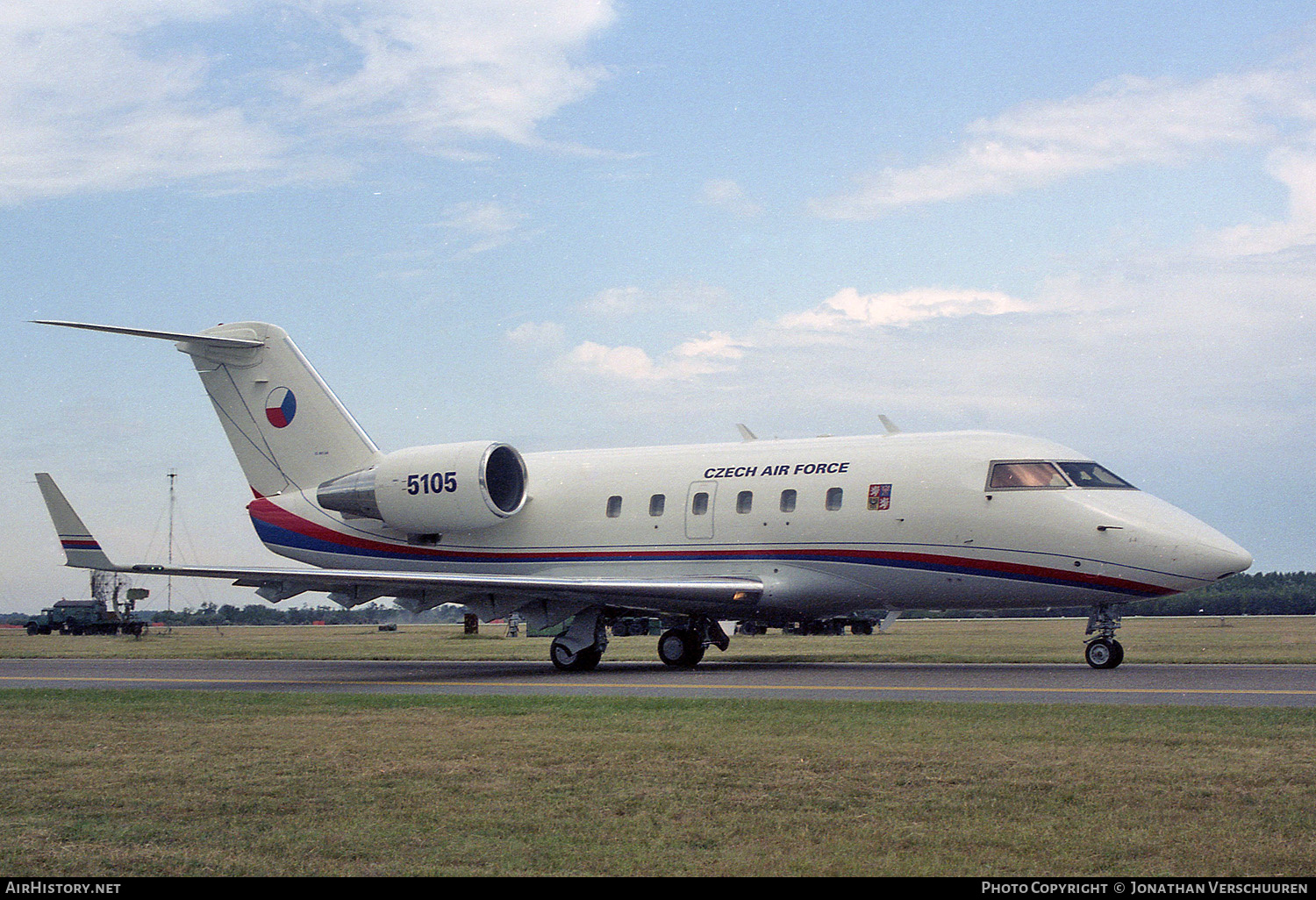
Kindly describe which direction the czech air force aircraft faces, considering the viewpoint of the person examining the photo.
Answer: facing the viewer and to the right of the viewer
